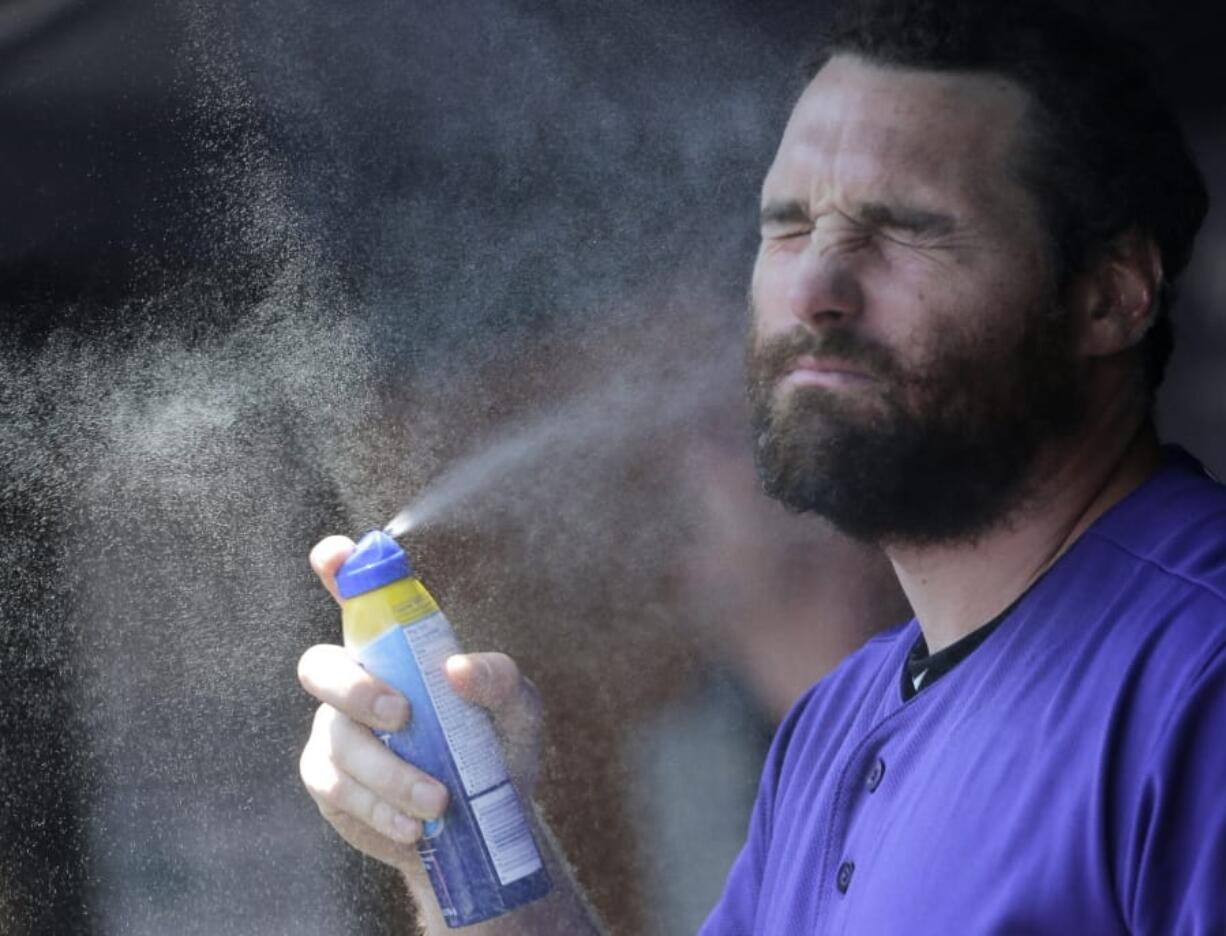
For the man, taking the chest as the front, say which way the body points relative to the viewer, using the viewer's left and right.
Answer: facing the viewer and to the left of the viewer

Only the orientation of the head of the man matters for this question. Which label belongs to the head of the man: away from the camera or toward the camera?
toward the camera
